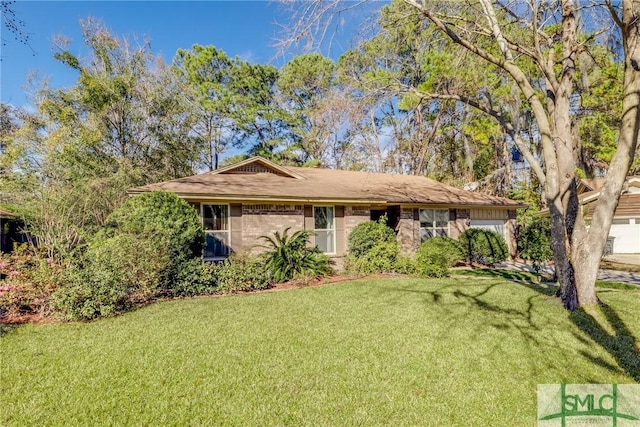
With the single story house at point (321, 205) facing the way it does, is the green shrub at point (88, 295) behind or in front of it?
in front

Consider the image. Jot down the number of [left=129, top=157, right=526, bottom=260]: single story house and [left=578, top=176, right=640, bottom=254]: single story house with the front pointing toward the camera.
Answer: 2

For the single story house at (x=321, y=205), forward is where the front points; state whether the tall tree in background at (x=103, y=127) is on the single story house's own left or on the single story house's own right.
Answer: on the single story house's own right

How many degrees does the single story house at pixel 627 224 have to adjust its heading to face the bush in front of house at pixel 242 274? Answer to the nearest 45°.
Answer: approximately 45° to its right

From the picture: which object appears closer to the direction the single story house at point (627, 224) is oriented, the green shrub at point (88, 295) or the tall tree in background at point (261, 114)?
the green shrub

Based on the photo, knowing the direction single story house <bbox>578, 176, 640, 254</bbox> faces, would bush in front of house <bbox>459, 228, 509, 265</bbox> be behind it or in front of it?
in front

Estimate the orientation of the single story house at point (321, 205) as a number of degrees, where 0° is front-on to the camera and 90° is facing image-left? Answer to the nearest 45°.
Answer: approximately 0°
